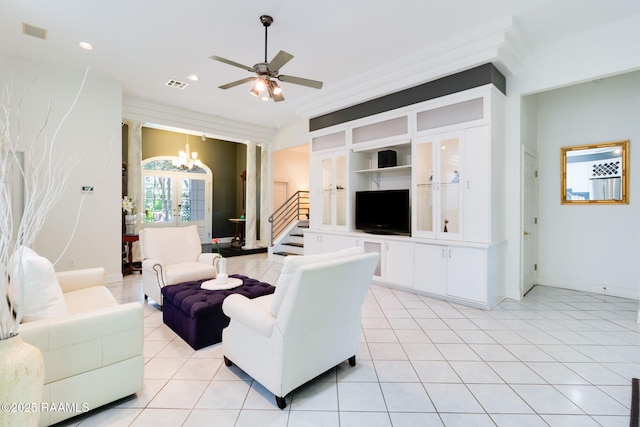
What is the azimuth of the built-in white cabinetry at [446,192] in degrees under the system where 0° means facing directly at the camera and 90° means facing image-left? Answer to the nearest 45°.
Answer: approximately 45°

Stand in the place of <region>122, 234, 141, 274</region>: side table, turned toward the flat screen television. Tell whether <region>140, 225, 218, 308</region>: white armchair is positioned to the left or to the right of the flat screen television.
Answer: right

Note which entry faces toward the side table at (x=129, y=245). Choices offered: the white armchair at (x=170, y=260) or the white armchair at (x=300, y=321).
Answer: the white armchair at (x=300, y=321)

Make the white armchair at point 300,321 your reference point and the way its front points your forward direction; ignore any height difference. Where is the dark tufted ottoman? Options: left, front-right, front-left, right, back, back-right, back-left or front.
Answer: front

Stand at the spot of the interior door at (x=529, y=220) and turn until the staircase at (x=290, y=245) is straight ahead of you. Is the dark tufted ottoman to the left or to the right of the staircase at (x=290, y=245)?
left

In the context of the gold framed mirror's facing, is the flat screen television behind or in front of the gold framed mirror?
in front

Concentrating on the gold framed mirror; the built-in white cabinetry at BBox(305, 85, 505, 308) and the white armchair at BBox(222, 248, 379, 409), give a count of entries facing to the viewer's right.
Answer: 0

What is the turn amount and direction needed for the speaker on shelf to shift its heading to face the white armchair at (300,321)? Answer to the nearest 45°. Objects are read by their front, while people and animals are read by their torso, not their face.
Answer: approximately 45° to its left

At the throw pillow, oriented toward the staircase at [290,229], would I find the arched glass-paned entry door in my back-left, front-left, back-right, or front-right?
front-left

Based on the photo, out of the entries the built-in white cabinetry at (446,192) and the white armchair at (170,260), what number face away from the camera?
0

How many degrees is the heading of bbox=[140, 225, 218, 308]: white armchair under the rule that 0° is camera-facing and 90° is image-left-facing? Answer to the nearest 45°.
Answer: approximately 315°

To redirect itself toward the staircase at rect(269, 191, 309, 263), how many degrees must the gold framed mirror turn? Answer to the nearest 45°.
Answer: approximately 45° to its right

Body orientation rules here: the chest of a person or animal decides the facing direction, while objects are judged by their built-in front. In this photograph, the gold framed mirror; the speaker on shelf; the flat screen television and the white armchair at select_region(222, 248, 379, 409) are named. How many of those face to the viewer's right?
0

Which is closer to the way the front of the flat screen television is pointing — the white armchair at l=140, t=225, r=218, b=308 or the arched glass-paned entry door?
the white armchair

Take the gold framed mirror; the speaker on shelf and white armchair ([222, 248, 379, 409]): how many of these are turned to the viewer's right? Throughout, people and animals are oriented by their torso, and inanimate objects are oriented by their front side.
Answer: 0

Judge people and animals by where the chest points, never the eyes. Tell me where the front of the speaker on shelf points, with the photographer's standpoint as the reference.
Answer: facing the viewer and to the left of the viewer

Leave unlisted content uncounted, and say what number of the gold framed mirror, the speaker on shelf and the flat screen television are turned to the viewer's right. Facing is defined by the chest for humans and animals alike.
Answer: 0
